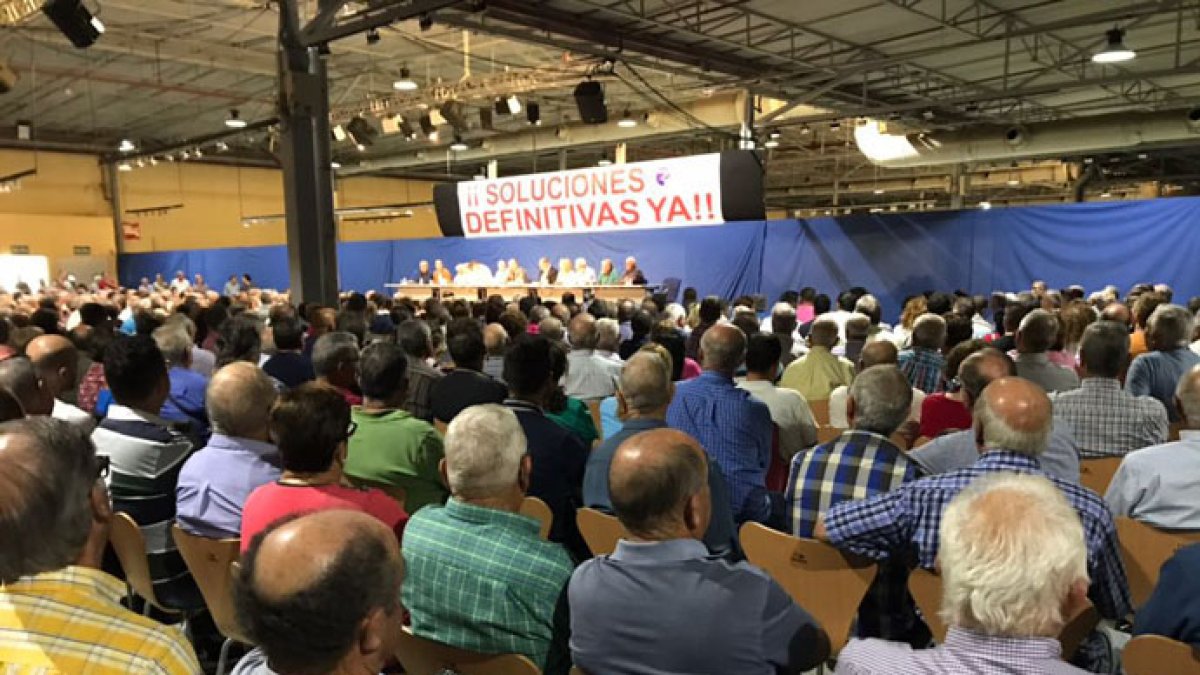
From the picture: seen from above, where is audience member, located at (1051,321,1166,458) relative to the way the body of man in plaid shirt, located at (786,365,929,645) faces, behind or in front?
in front

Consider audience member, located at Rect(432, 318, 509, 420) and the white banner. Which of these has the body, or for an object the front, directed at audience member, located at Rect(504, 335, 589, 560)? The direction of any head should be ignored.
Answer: the white banner

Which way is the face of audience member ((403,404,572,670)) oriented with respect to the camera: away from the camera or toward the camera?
away from the camera

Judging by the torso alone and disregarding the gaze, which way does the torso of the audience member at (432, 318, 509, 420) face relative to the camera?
away from the camera

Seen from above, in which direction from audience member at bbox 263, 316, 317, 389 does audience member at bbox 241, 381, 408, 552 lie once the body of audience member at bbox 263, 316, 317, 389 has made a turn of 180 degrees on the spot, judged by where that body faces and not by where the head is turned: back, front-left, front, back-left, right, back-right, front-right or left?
front

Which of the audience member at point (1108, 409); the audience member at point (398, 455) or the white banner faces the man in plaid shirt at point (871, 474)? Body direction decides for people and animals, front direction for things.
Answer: the white banner

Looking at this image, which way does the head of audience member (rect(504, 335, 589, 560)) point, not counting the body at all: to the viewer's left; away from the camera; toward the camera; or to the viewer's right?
away from the camera

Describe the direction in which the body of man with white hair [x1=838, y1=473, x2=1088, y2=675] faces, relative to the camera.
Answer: away from the camera

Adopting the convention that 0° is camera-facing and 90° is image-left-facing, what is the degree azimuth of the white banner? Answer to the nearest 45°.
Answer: approximately 0°

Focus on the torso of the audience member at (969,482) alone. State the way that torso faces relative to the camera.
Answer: away from the camera

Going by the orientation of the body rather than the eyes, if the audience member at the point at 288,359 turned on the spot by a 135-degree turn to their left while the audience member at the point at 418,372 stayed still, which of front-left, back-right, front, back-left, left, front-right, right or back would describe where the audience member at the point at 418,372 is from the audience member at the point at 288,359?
left

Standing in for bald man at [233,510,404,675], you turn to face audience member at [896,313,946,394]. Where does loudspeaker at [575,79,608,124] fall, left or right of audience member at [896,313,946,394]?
left

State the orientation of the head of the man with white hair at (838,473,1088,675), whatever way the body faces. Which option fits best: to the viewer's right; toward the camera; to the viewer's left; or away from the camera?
away from the camera

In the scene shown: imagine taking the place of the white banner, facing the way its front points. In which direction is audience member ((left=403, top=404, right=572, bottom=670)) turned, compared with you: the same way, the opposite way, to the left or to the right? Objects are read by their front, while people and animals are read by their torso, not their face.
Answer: the opposite way

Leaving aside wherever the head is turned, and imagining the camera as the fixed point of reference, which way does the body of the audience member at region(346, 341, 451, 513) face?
away from the camera

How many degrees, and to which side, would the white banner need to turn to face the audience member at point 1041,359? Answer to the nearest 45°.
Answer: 0° — it already faces them

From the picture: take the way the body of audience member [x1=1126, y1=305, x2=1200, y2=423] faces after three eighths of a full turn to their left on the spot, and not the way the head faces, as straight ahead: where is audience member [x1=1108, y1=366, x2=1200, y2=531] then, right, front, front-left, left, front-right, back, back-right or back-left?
front

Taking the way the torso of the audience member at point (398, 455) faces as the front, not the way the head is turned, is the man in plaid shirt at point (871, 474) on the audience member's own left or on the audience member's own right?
on the audience member's own right
